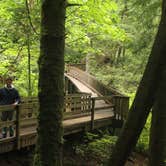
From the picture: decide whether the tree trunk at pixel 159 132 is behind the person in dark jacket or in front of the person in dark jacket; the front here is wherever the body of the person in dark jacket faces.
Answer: in front

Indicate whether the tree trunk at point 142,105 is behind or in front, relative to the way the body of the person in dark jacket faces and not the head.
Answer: in front

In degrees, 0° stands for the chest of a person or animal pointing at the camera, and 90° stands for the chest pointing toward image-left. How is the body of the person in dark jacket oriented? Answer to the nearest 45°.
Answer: approximately 0°
